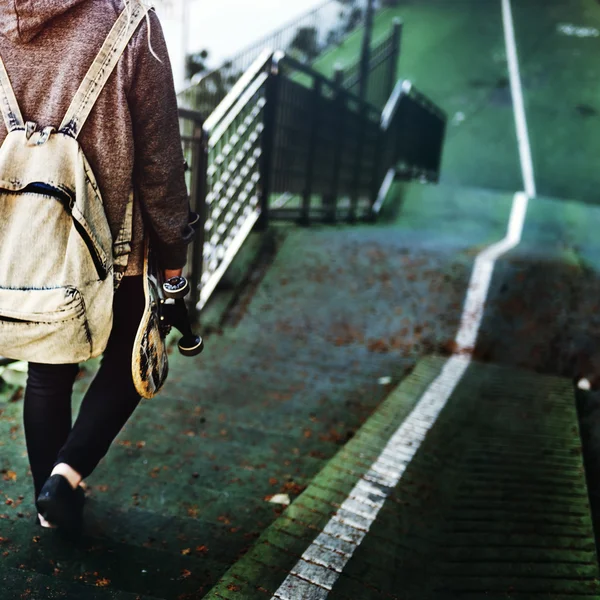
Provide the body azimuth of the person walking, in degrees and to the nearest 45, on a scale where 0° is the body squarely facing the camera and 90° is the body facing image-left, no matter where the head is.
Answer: approximately 180°

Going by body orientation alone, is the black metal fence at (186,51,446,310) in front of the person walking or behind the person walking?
in front

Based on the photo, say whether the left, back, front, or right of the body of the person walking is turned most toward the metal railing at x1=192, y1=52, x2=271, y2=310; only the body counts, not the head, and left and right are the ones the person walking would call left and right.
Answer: front
